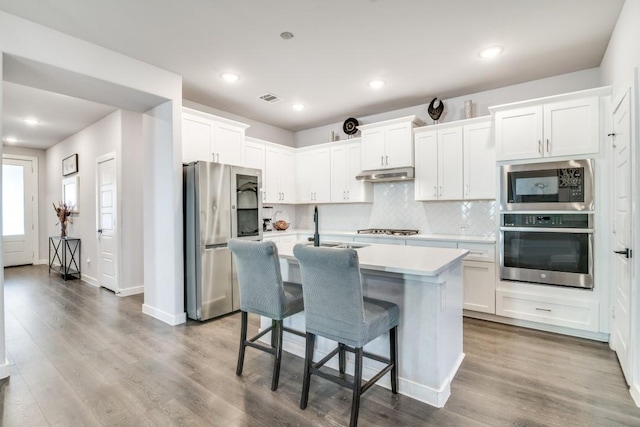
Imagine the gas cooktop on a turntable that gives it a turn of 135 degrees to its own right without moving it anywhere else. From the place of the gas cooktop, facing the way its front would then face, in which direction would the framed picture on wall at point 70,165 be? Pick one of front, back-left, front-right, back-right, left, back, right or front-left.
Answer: front-left

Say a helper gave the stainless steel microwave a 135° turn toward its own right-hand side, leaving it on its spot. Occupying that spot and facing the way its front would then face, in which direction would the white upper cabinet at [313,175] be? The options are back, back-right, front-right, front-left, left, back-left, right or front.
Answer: front-left

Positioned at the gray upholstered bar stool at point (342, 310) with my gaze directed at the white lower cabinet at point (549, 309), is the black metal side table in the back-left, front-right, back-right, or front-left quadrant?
back-left

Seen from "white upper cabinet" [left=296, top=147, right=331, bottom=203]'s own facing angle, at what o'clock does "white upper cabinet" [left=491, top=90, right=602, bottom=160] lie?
"white upper cabinet" [left=491, top=90, right=602, bottom=160] is roughly at 9 o'clock from "white upper cabinet" [left=296, top=147, right=331, bottom=203].

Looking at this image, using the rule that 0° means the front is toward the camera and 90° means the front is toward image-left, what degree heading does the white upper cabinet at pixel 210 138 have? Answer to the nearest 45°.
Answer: approximately 315°

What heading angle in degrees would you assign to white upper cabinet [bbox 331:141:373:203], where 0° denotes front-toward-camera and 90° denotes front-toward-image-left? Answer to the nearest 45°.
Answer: approximately 45°

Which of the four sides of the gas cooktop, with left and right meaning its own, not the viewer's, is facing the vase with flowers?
right

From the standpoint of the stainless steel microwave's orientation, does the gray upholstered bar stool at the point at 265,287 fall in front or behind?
in front

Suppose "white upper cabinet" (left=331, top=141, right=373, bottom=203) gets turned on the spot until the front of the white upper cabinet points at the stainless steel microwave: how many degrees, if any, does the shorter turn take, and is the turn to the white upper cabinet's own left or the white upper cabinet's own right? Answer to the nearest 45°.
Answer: approximately 90° to the white upper cabinet's own left

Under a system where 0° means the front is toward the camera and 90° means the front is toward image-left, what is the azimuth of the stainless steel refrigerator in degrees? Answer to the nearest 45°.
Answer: approximately 315°
